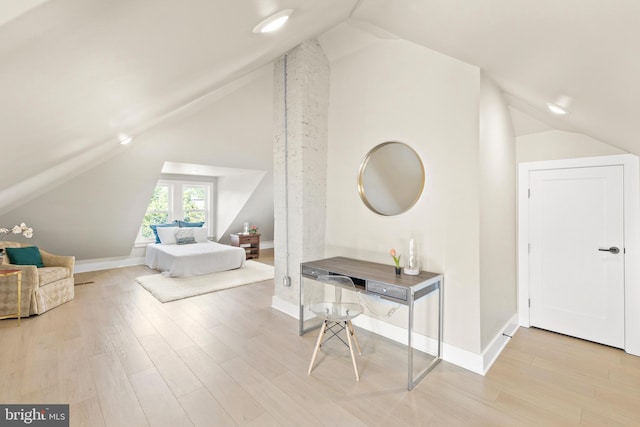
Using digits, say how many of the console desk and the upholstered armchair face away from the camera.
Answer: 0

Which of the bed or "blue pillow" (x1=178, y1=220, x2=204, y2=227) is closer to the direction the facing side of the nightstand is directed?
the bed

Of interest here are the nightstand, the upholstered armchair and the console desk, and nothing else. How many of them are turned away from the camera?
0

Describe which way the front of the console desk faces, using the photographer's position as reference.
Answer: facing the viewer and to the left of the viewer

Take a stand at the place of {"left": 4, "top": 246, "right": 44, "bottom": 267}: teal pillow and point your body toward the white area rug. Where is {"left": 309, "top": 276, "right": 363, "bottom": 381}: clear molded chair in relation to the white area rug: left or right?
right

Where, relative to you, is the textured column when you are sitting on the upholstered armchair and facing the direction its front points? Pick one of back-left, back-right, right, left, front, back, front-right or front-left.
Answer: front

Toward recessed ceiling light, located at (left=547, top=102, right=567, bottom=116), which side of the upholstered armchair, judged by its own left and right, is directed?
front

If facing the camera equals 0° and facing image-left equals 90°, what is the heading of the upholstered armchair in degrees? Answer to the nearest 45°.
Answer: approximately 315°

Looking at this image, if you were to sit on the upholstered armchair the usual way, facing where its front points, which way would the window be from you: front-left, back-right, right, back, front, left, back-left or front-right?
left

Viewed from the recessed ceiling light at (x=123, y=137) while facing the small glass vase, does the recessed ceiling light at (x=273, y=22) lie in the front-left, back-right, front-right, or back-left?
front-right

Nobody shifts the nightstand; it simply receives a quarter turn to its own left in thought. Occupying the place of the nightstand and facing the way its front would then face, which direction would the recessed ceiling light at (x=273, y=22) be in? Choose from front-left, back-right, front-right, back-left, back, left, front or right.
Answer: back-right

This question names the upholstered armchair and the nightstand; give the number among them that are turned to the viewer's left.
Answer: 0
